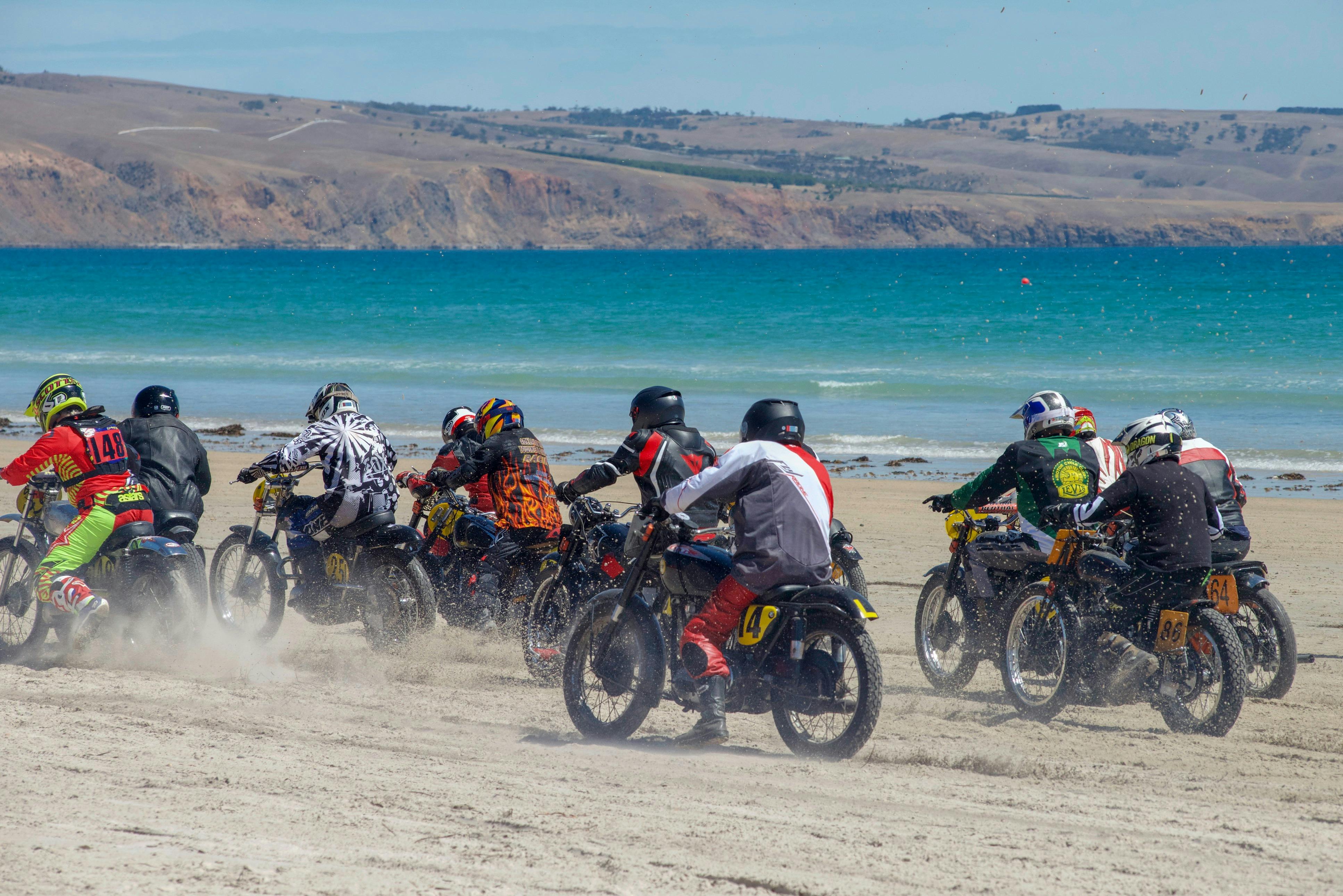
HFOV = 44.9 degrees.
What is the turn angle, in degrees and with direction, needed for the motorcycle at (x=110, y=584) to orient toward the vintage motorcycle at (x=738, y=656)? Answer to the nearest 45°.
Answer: approximately 180°

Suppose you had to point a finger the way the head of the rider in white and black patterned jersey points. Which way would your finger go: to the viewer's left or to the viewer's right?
to the viewer's left

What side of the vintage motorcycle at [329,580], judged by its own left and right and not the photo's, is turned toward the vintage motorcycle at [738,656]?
back

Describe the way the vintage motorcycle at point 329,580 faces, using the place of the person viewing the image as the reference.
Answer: facing away from the viewer and to the left of the viewer

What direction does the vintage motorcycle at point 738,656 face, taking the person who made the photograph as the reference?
facing away from the viewer and to the left of the viewer

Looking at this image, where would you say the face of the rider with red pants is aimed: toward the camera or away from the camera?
away from the camera

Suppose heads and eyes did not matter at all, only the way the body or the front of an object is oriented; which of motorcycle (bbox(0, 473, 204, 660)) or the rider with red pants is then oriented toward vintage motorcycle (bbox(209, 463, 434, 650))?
the rider with red pants

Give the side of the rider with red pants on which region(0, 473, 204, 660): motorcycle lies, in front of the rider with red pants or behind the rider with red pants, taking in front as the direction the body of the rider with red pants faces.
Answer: in front

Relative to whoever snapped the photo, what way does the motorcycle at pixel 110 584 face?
facing away from the viewer and to the left of the viewer

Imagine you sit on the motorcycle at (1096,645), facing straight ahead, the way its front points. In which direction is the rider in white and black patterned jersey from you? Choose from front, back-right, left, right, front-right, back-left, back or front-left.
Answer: front-left

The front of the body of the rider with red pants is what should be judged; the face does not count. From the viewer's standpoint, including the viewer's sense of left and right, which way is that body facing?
facing away from the viewer and to the left of the viewer

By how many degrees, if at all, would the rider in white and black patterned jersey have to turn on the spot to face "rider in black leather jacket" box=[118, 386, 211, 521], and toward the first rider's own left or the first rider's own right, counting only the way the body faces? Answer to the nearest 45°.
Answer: approximately 45° to the first rider's own left

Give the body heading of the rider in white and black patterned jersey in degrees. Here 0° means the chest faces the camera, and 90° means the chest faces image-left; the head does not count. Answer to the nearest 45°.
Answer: approximately 135°
